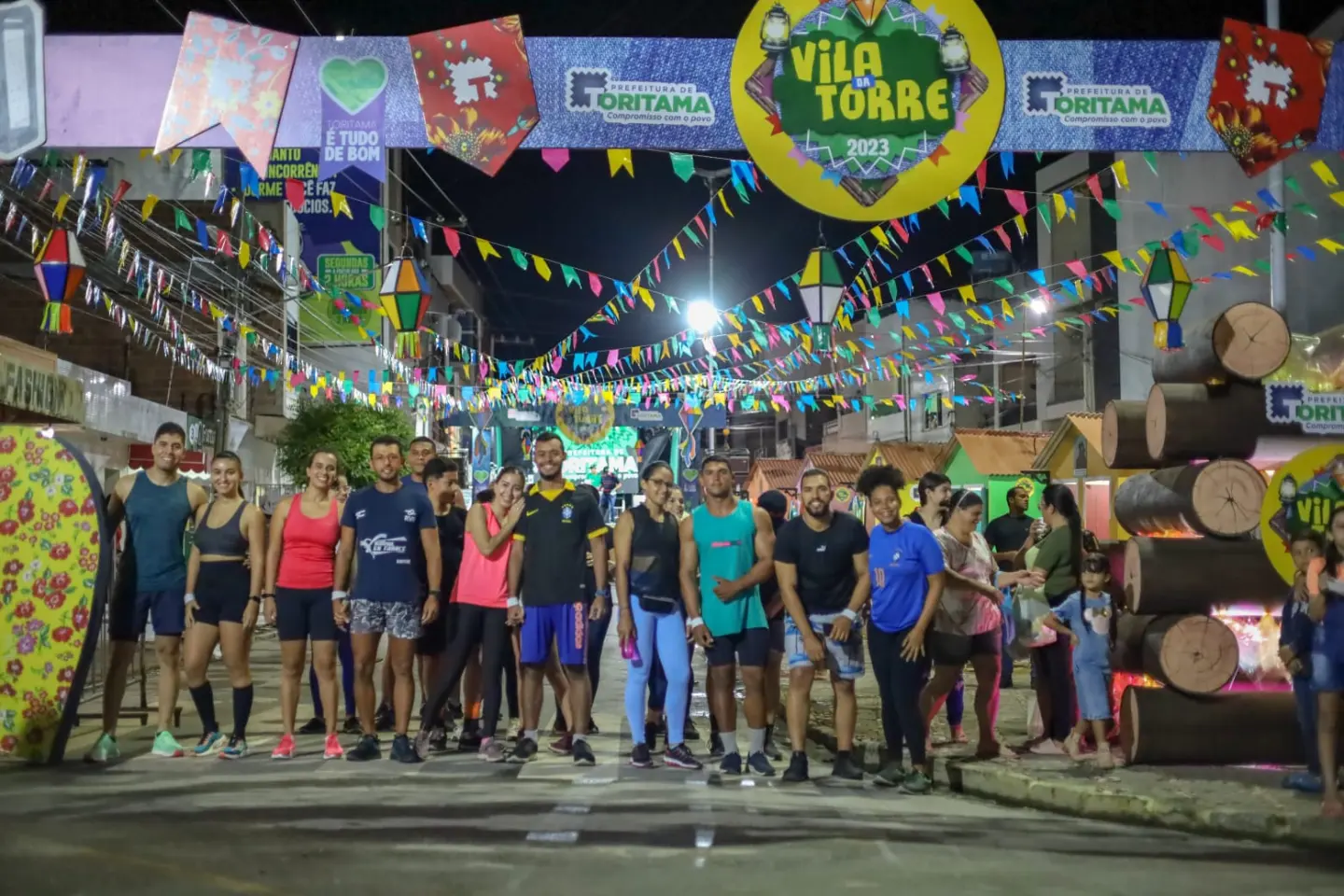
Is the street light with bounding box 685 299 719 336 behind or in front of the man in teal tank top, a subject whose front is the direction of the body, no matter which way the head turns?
behind

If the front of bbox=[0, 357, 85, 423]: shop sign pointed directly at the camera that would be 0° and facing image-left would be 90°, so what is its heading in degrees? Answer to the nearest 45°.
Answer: approximately 315°

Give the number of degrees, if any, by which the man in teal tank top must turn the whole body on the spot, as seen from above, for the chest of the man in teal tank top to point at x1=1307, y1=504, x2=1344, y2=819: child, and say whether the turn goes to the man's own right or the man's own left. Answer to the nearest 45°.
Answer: approximately 90° to the man's own left

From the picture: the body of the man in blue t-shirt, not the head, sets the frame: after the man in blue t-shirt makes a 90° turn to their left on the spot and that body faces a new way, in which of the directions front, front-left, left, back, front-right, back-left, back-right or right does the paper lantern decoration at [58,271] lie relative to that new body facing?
back-left
